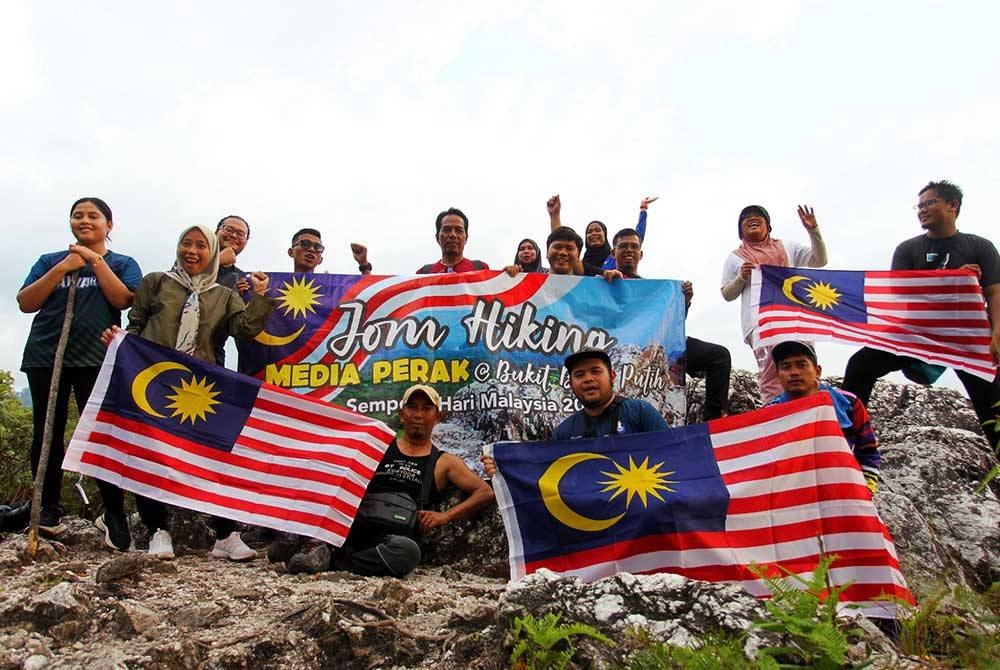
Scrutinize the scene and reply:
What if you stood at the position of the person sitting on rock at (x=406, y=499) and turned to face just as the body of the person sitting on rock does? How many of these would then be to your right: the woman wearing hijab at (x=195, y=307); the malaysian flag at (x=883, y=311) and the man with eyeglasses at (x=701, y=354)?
1

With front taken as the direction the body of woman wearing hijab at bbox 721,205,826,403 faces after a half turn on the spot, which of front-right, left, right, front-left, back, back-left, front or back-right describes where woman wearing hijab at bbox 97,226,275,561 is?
back-left

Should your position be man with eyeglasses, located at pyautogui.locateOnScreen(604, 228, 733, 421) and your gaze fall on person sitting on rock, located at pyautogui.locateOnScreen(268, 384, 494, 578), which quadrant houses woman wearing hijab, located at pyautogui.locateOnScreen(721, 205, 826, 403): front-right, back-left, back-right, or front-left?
back-left

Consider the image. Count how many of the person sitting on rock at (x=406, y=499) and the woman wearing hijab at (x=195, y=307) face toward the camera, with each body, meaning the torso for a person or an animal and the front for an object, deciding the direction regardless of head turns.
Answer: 2

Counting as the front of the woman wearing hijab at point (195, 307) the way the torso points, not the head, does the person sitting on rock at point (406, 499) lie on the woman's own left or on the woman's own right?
on the woman's own left

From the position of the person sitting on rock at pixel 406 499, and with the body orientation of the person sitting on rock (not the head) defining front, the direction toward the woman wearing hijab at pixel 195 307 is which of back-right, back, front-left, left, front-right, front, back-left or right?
right

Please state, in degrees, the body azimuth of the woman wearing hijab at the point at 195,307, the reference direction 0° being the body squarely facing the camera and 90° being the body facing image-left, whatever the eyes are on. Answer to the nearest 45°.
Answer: approximately 0°

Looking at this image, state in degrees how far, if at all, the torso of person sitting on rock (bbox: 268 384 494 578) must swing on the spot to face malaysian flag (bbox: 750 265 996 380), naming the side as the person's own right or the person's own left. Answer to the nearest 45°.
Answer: approximately 90° to the person's own left

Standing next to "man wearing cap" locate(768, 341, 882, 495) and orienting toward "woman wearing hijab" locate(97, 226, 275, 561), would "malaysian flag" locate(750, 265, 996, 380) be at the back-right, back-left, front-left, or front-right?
back-right

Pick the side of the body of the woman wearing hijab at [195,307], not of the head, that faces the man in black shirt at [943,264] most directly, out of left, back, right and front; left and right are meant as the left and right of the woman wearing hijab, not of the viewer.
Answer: left

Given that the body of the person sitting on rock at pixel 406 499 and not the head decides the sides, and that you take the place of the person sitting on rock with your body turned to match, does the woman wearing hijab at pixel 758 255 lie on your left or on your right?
on your left

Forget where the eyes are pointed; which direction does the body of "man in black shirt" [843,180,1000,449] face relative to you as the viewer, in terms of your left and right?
facing the viewer and to the left of the viewer

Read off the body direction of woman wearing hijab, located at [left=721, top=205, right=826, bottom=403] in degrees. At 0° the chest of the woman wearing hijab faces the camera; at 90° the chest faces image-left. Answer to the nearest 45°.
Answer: approximately 0°
